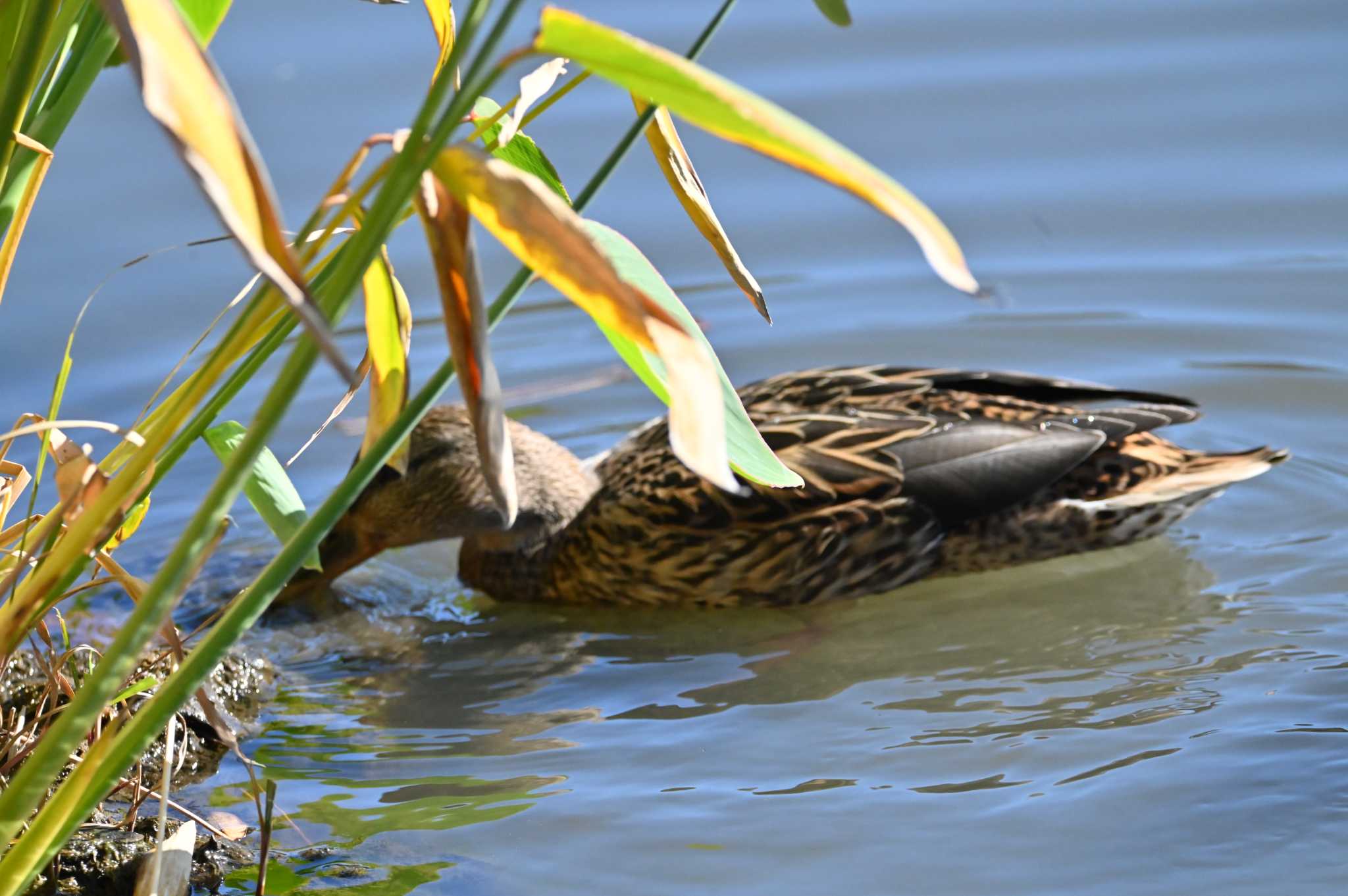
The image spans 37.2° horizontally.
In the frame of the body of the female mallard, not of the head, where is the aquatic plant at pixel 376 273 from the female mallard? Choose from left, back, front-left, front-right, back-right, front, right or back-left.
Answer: left

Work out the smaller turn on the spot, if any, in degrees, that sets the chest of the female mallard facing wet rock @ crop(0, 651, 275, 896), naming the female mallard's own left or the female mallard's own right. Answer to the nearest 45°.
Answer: approximately 45° to the female mallard's own left

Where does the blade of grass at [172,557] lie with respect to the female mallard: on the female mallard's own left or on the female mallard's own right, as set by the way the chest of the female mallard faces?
on the female mallard's own left

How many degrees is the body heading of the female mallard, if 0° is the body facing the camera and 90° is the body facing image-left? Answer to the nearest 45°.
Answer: approximately 90°

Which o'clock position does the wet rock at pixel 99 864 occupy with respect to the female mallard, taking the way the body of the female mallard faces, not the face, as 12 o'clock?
The wet rock is roughly at 10 o'clock from the female mallard.
